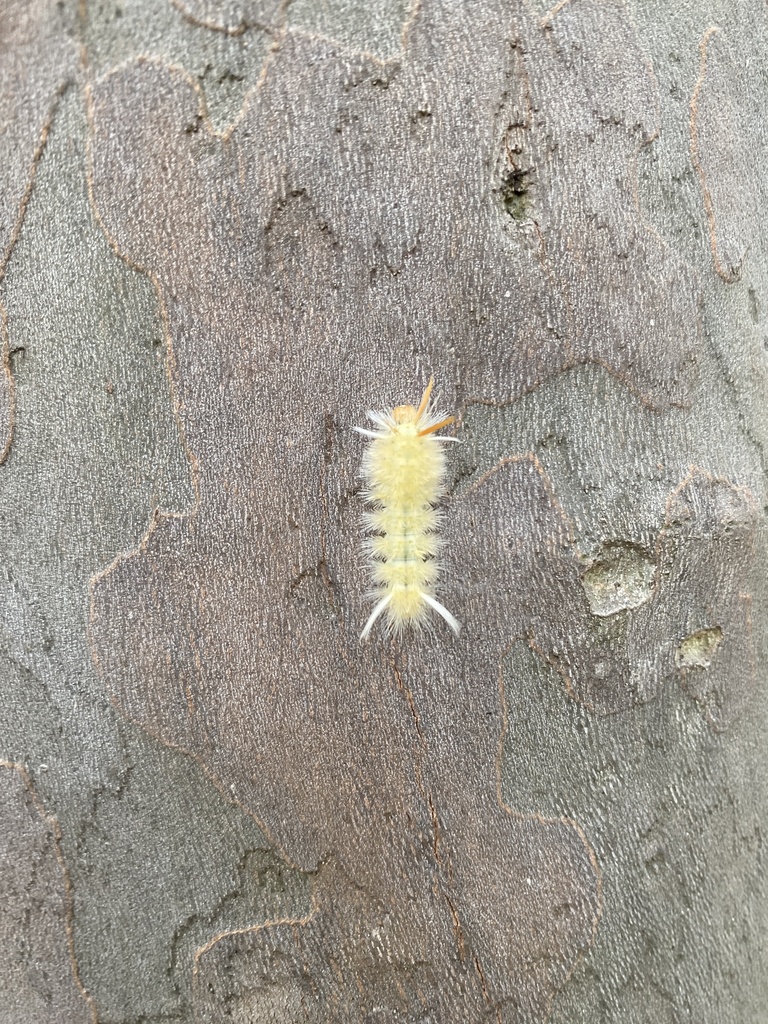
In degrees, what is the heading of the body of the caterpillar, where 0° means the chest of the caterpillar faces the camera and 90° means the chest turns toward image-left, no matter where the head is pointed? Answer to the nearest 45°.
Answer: approximately 180°
